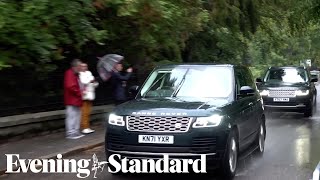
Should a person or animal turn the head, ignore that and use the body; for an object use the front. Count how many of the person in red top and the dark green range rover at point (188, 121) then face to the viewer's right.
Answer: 1

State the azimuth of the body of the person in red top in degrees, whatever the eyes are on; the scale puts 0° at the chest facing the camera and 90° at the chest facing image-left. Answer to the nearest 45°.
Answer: approximately 270°

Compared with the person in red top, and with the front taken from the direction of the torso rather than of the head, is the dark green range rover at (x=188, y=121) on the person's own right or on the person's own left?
on the person's own right

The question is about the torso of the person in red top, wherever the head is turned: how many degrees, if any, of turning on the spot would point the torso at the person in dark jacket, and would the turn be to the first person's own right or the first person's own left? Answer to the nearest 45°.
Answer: approximately 45° to the first person's own left

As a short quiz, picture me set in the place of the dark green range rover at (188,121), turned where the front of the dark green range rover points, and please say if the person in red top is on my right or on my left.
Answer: on my right

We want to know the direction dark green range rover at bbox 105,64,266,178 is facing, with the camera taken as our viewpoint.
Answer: facing the viewer and to the left of the viewer

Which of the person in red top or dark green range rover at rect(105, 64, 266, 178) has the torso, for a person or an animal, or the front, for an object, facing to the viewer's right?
the person in red top

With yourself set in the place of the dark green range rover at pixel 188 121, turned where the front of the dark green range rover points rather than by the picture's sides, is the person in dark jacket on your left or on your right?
on your right
